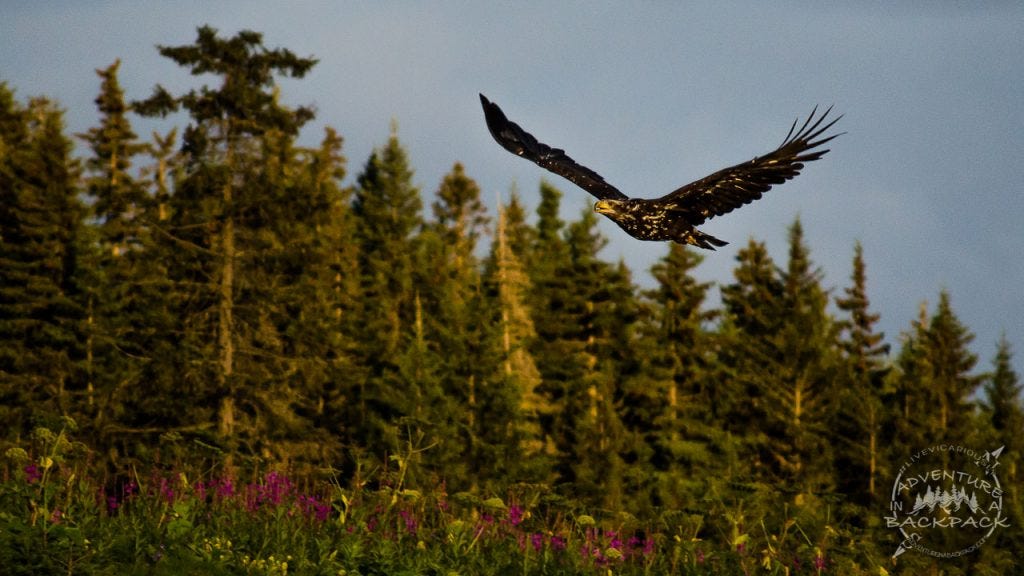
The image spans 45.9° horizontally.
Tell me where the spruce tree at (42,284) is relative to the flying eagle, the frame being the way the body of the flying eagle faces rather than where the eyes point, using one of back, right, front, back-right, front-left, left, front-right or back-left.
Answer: right

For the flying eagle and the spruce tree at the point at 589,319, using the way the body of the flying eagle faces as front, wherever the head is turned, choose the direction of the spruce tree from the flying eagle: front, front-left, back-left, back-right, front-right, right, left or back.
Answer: back-right

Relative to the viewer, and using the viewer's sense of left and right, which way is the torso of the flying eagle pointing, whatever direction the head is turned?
facing the viewer and to the left of the viewer

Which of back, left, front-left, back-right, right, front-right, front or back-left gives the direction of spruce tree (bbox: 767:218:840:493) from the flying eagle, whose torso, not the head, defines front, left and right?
back-right

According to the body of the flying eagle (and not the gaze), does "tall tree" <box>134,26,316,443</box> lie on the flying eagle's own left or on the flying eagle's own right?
on the flying eagle's own right

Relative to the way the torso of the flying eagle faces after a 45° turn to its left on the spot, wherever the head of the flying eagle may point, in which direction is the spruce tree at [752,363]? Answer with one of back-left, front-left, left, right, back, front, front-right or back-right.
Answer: back
